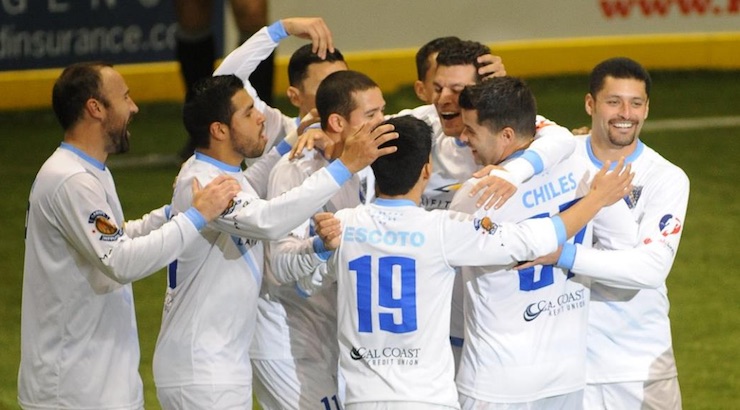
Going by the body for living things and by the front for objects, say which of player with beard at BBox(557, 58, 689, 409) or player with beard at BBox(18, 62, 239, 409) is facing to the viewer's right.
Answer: player with beard at BBox(18, 62, 239, 409)

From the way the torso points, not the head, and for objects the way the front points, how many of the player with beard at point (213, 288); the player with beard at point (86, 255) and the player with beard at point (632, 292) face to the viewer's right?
2

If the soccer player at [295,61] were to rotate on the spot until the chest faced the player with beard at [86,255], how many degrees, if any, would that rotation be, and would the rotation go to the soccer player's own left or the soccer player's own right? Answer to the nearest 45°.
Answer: approximately 90° to the soccer player's own right

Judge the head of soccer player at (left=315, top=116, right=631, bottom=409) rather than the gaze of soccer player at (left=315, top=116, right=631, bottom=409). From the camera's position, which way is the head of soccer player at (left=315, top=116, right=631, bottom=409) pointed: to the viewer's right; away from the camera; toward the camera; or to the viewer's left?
away from the camera

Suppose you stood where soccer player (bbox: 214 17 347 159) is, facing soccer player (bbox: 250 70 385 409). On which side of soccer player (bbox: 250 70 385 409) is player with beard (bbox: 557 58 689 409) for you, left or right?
left

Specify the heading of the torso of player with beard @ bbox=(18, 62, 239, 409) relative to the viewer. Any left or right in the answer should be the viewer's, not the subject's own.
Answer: facing to the right of the viewer

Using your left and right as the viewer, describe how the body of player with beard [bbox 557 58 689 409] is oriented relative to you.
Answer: facing the viewer and to the left of the viewer

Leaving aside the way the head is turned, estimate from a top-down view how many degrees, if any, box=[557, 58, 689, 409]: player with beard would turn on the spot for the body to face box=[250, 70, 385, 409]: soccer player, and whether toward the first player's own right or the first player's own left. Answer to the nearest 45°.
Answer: approximately 45° to the first player's own right

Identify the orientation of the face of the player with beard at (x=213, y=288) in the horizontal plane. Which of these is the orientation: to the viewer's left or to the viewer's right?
to the viewer's right

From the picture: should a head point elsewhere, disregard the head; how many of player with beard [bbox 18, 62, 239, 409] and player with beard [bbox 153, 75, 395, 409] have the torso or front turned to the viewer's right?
2

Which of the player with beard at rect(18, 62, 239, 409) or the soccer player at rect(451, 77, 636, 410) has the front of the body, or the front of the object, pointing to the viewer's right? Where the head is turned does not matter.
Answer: the player with beard

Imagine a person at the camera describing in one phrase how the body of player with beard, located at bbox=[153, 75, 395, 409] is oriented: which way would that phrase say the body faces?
to the viewer's right

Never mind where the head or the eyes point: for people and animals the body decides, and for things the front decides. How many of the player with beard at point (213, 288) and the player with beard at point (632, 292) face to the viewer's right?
1
